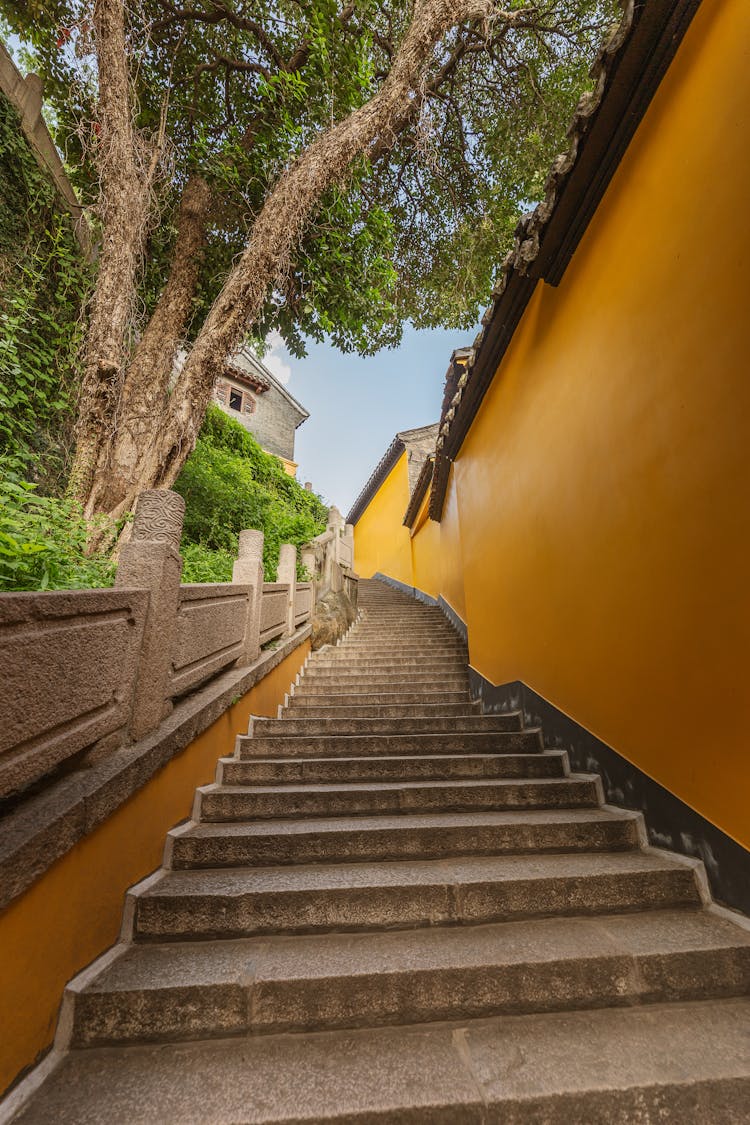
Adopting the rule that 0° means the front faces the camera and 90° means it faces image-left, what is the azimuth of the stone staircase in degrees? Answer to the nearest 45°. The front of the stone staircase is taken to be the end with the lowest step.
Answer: approximately 0°

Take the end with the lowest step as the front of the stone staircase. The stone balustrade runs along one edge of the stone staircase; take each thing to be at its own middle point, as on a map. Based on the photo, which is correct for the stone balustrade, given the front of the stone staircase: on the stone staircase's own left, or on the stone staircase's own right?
on the stone staircase's own right

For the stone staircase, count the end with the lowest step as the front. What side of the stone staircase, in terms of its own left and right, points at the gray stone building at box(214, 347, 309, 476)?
back
